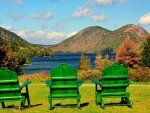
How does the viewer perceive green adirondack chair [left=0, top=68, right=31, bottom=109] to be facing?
facing away from the viewer and to the right of the viewer

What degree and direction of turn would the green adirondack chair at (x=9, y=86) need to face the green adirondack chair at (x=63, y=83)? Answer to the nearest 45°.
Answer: approximately 45° to its right

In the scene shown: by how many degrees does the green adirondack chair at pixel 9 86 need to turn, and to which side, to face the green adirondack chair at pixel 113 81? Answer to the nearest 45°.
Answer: approximately 45° to its right
